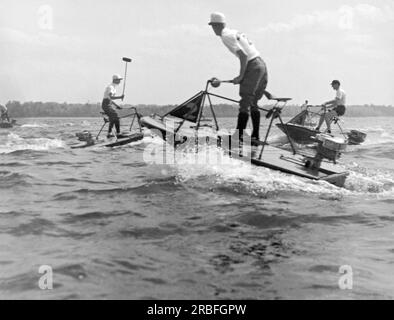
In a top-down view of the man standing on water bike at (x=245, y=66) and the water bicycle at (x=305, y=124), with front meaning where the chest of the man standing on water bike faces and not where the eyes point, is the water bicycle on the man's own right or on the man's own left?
on the man's own right

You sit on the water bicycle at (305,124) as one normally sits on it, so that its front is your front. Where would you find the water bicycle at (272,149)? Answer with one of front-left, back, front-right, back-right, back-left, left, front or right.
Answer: left

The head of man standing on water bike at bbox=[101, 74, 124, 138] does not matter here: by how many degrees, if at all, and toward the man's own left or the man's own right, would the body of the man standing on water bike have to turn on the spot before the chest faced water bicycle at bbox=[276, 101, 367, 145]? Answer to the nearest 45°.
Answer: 0° — they already face it

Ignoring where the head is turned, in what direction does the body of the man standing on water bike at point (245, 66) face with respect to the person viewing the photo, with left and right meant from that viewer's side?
facing to the left of the viewer

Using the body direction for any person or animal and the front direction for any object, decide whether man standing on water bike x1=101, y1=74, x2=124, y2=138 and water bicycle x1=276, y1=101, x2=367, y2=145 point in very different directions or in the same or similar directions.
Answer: very different directions

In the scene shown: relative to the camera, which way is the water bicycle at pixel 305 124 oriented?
to the viewer's left

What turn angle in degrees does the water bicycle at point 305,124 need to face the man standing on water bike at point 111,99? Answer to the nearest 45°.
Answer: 0° — it already faces them

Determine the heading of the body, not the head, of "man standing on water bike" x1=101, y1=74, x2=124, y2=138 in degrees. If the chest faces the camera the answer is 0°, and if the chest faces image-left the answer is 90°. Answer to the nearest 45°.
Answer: approximately 270°

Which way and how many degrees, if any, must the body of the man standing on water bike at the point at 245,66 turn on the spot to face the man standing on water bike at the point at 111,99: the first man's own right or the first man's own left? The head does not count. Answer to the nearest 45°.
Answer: approximately 45° to the first man's own right

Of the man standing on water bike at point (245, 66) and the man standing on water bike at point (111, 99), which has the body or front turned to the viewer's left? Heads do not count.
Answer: the man standing on water bike at point (245, 66)

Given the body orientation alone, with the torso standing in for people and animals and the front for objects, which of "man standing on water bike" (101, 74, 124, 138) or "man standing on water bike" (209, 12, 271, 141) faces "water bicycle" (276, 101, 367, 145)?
"man standing on water bike" (101, 74, 124, 138)
